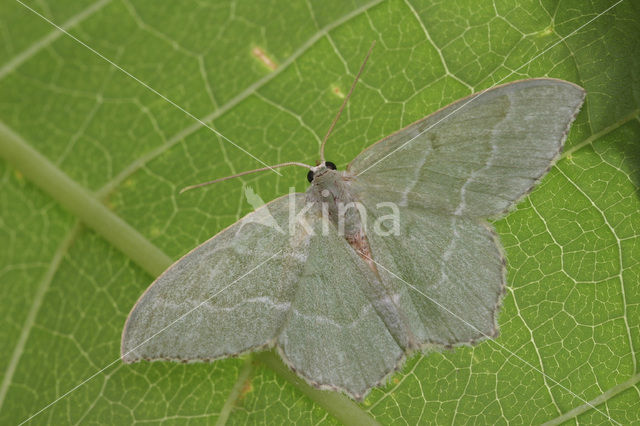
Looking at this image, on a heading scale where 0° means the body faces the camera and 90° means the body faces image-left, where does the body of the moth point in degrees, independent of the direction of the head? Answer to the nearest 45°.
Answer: approximately 135°
